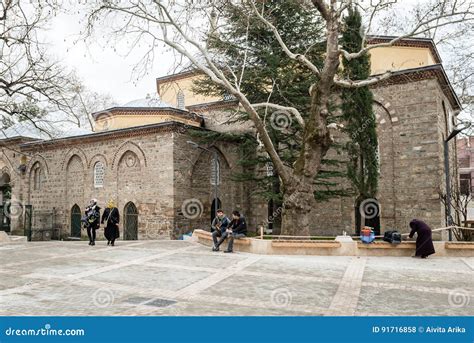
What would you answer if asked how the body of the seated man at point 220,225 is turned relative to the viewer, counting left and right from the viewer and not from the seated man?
facing the viewer and to the left of the viewer

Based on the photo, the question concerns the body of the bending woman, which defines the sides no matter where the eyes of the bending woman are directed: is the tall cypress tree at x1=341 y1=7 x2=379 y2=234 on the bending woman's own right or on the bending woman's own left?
on the bending woman's own right

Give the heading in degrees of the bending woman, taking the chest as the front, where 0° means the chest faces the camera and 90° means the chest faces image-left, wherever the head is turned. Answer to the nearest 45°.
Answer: approximately 90°

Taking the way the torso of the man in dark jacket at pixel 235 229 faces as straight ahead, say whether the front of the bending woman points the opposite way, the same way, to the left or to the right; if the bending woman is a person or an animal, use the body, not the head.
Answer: to the right

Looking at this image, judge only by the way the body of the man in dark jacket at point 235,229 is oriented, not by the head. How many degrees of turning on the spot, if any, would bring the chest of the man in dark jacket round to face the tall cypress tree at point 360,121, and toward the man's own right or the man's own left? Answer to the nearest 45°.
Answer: approximately 180°

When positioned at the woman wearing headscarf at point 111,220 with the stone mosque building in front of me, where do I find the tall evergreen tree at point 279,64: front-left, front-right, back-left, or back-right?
front-right

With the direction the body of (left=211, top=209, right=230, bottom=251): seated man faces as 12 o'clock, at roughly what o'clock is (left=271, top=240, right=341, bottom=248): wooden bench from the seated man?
The wooden bench is roughly at 8 o'clock from the seated man.

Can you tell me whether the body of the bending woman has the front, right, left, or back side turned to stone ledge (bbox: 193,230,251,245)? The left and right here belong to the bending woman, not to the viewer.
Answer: front

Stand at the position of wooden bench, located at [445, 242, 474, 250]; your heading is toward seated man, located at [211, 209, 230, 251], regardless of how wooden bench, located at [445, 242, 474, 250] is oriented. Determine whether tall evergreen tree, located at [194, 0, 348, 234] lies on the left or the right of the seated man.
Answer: right

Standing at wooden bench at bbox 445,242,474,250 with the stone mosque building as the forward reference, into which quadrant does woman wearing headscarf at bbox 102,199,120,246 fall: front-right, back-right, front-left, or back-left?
front-left

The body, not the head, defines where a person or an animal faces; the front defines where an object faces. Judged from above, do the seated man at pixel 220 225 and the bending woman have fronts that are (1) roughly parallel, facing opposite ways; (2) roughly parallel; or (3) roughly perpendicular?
roughly perpendicular
